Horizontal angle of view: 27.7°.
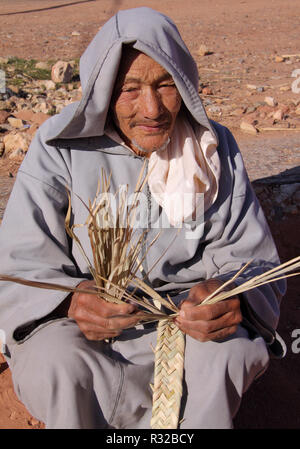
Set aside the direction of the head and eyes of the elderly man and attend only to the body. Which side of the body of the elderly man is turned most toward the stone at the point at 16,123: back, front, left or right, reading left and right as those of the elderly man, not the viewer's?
back

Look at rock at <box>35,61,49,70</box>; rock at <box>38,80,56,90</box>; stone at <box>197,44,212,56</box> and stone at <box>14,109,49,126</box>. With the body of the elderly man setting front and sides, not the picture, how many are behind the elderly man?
4

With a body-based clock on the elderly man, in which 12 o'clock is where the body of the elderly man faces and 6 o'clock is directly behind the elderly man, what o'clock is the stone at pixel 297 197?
The stone is roughly at 7 o'clock from the elderly man.

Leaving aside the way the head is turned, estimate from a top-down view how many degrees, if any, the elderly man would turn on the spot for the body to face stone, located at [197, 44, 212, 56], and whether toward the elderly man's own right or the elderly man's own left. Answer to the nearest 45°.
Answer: approximately 180°

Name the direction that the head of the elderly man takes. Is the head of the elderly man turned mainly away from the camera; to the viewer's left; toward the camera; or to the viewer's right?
toward the camera

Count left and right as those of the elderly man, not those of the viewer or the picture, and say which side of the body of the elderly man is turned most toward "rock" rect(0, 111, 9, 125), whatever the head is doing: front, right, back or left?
back

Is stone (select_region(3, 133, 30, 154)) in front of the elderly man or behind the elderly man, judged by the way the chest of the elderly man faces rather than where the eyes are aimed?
behind

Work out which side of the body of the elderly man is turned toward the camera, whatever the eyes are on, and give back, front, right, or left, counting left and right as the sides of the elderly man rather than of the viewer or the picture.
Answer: front

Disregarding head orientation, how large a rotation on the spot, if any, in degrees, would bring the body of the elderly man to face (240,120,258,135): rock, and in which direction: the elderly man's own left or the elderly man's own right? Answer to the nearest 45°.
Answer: approximately 180°

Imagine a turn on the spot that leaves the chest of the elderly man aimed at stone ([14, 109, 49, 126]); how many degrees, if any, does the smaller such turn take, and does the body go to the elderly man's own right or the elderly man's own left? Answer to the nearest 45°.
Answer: approximately 180°

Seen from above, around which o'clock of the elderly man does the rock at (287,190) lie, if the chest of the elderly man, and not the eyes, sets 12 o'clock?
The rock is roughly at 7 o'clock from the elderly man.

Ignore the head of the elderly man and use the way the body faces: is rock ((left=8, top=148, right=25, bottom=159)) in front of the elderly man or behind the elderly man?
behind

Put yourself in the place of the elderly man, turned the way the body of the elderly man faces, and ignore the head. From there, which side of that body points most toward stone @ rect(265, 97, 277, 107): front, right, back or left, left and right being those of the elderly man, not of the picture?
back

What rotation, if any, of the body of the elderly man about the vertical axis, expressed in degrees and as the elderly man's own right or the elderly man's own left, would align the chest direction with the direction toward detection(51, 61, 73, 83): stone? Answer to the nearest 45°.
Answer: approximately 180°
